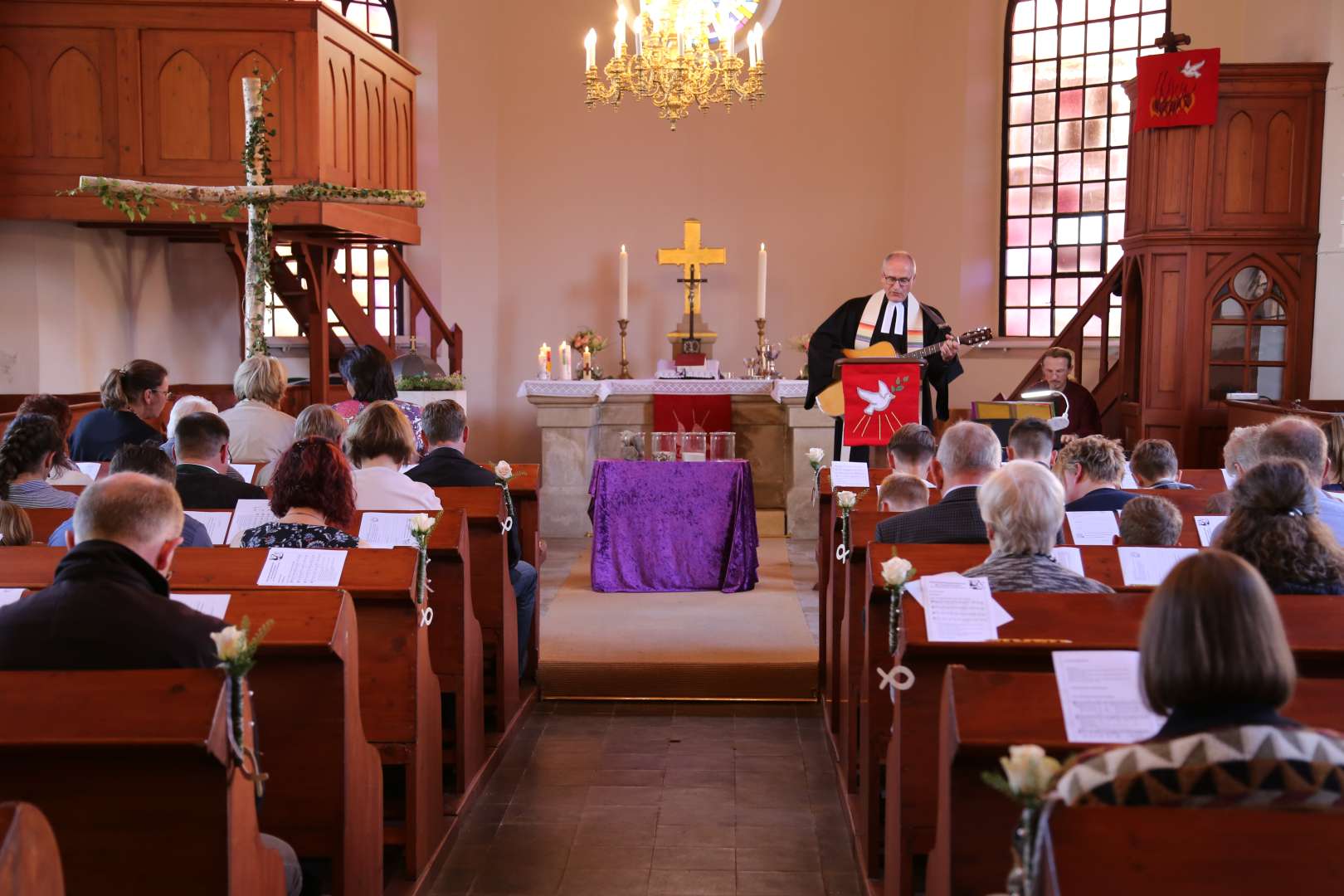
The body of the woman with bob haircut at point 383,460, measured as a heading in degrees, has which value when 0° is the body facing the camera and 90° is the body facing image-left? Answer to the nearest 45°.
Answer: approximately 180°

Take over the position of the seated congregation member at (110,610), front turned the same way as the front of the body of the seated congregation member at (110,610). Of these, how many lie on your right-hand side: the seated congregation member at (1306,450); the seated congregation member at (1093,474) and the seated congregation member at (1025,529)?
3

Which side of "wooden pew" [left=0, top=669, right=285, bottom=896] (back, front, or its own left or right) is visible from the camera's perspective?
back

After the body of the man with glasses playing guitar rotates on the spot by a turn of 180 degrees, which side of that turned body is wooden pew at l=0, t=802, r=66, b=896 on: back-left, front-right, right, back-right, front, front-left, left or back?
back

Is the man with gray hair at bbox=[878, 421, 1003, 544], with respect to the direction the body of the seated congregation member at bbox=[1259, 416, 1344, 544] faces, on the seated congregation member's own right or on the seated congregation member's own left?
on the seated congregation member's own left

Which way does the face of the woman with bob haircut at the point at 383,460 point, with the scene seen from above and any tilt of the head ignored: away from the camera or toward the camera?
away from the camera

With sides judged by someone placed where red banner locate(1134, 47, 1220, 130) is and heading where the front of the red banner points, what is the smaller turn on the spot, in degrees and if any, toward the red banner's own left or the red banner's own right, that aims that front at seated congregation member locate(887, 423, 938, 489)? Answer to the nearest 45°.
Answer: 0° — it already faces them

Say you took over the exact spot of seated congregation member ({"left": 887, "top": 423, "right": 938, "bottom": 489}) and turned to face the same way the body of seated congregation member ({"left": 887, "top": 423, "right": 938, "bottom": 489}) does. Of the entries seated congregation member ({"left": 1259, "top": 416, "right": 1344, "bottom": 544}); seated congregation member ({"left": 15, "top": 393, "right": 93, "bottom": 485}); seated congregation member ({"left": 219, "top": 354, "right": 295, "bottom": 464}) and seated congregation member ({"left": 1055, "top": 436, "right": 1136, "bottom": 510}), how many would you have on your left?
2

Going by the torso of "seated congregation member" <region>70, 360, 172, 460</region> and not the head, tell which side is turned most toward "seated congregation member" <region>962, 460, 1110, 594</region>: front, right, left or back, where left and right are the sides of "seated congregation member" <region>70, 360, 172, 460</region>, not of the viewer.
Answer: right

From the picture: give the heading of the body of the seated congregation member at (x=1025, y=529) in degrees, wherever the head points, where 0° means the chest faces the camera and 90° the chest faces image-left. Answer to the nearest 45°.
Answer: approximately 180°

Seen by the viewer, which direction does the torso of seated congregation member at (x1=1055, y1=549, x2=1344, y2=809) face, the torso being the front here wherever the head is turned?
away from the camera

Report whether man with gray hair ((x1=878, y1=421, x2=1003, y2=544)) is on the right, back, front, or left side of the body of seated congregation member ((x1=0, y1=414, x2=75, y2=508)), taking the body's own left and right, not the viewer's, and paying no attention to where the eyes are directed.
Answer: right

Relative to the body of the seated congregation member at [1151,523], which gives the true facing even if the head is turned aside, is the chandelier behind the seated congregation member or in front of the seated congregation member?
in front

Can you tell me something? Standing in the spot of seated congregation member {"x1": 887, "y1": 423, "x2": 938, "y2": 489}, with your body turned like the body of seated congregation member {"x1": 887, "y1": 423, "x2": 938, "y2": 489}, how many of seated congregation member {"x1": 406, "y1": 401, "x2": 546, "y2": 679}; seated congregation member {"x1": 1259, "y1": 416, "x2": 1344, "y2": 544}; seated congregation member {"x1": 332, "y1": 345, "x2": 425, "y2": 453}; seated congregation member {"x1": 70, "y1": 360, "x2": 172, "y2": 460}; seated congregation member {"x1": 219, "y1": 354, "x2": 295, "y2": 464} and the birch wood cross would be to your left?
5

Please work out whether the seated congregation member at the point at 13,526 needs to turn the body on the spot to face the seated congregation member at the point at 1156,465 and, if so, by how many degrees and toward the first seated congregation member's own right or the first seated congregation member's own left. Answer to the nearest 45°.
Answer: approximately 90° to the first seated congregation member's own right

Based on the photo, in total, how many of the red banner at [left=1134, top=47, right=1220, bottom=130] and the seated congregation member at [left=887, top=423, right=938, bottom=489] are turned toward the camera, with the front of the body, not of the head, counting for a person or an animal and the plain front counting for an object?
1

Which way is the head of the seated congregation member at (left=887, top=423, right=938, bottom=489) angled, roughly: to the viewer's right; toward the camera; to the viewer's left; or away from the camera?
away from the camera

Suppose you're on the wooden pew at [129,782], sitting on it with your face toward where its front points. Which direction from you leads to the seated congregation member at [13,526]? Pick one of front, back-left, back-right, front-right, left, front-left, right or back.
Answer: front

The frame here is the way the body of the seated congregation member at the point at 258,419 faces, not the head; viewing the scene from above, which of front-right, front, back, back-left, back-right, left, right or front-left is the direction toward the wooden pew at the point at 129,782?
back

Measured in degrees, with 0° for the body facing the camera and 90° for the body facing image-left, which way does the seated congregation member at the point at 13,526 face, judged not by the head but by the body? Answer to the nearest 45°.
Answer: approximately 180°

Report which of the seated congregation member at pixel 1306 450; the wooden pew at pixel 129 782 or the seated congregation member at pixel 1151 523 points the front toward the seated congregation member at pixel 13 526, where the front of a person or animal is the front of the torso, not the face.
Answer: the wooden pew

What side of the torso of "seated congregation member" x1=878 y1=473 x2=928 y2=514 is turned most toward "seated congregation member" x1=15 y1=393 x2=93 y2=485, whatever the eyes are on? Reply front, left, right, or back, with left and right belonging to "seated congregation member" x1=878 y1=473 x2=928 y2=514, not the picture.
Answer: left

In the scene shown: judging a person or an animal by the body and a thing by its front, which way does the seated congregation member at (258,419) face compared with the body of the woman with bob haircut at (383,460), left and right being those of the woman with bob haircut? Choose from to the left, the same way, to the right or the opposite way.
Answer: the same way
